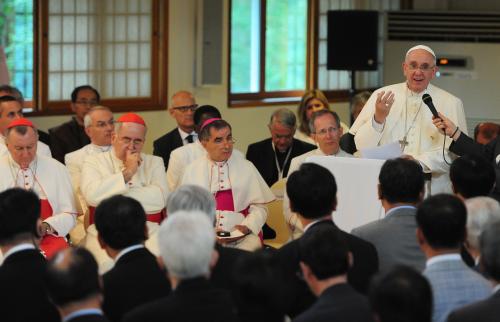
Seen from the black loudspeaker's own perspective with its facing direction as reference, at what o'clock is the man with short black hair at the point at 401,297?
The man with short black hair is roughly at 12 o'clock from the black loudspeaker.

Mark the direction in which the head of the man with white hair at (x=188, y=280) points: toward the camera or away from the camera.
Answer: away from the camera

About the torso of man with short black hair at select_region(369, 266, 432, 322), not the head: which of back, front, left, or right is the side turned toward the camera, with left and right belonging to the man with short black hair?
back

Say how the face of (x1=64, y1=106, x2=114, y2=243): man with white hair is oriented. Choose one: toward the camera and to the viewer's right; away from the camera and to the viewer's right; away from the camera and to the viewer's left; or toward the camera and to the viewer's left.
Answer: toward the camera and to the viewer's right

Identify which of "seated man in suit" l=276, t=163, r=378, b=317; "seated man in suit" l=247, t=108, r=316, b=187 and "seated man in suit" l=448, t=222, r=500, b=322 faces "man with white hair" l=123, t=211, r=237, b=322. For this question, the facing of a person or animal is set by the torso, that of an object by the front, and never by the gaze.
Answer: "seated man in suit" l=247, t=108, r=316, b=187

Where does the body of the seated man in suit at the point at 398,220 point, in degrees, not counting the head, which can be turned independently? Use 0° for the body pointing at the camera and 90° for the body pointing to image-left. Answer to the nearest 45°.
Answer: approximately 180°

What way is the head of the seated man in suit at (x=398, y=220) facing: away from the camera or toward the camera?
away from the camera

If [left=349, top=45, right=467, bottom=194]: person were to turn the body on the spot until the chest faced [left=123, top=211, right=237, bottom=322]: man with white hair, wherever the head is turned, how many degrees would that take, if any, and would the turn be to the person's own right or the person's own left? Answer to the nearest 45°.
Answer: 0° — they already face them

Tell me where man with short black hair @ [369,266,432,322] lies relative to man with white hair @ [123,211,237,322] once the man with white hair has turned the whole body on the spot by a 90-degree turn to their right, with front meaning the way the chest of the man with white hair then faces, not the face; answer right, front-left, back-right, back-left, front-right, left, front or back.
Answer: front-right

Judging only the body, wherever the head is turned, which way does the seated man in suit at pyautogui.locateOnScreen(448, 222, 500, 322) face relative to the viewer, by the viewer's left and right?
facing away from the viewer
